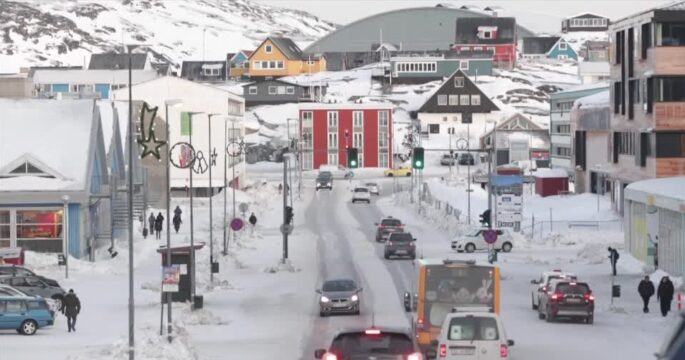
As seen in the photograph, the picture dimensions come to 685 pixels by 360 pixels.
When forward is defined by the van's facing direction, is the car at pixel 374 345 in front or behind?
behind

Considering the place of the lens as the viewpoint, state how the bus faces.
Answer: facing away from the viewer

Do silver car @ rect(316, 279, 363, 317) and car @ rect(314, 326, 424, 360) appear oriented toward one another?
yes

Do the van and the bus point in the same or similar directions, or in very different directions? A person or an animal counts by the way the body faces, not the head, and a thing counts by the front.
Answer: same or similar directions

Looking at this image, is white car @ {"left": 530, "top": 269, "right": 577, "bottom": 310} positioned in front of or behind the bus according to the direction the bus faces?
in front

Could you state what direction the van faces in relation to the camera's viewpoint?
facing away from the viewer

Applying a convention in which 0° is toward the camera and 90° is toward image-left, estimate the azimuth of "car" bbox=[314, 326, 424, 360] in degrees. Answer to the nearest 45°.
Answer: approximately 180°

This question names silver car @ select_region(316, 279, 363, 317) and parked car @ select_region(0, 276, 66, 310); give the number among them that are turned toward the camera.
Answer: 1

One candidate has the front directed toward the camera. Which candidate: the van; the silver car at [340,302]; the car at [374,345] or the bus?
the silver car

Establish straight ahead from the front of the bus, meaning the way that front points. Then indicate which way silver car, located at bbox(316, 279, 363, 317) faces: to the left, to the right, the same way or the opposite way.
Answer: the opposite way

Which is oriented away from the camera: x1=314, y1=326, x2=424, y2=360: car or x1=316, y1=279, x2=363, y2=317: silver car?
the car

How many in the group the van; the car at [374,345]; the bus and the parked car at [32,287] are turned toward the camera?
0

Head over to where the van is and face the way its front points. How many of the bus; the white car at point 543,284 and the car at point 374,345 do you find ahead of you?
2

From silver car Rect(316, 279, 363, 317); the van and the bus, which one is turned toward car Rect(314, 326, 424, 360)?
the silver car

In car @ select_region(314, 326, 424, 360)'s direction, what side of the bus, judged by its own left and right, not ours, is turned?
back

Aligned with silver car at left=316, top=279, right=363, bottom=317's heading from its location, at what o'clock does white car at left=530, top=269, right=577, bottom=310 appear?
The white car is roughly at 9 o'clock from the silver car.

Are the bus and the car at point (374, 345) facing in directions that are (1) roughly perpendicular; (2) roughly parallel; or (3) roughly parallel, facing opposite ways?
roughly parallel

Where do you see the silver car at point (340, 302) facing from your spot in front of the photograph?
facing the viewer

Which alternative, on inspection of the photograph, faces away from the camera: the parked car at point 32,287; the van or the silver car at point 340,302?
the van
